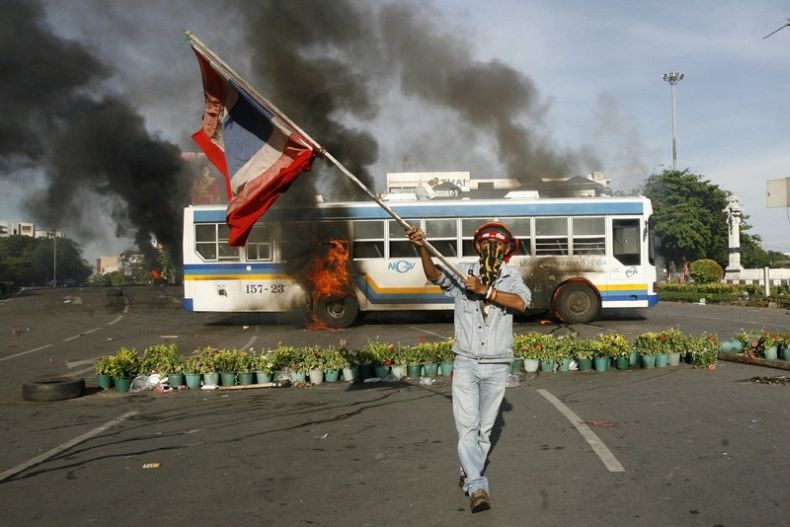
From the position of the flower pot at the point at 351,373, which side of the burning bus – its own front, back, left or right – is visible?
right

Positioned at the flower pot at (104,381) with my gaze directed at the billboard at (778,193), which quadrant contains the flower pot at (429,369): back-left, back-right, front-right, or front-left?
front-right

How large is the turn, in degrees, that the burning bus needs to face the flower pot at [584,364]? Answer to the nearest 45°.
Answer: approximately 90° to its right

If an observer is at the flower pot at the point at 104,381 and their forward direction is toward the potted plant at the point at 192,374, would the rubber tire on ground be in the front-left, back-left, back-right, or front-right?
back-right

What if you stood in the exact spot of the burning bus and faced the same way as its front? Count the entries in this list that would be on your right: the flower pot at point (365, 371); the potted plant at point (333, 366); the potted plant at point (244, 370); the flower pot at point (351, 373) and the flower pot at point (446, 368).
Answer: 5

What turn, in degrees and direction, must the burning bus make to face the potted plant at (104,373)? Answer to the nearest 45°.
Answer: approximately 135° to its right

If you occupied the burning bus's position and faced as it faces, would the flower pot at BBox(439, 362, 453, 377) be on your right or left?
on your right

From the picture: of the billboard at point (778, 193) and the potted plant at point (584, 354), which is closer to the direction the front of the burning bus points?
the billboard

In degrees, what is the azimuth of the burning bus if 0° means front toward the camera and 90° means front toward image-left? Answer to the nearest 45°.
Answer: approximately 270°

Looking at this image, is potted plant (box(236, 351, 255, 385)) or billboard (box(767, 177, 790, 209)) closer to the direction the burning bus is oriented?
the billboard

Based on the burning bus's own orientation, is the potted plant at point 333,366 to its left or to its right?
on its right

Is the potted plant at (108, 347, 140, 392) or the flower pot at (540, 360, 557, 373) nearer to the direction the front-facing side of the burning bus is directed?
the flower pot

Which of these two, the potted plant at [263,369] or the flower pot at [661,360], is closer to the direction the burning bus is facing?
the flower pot
